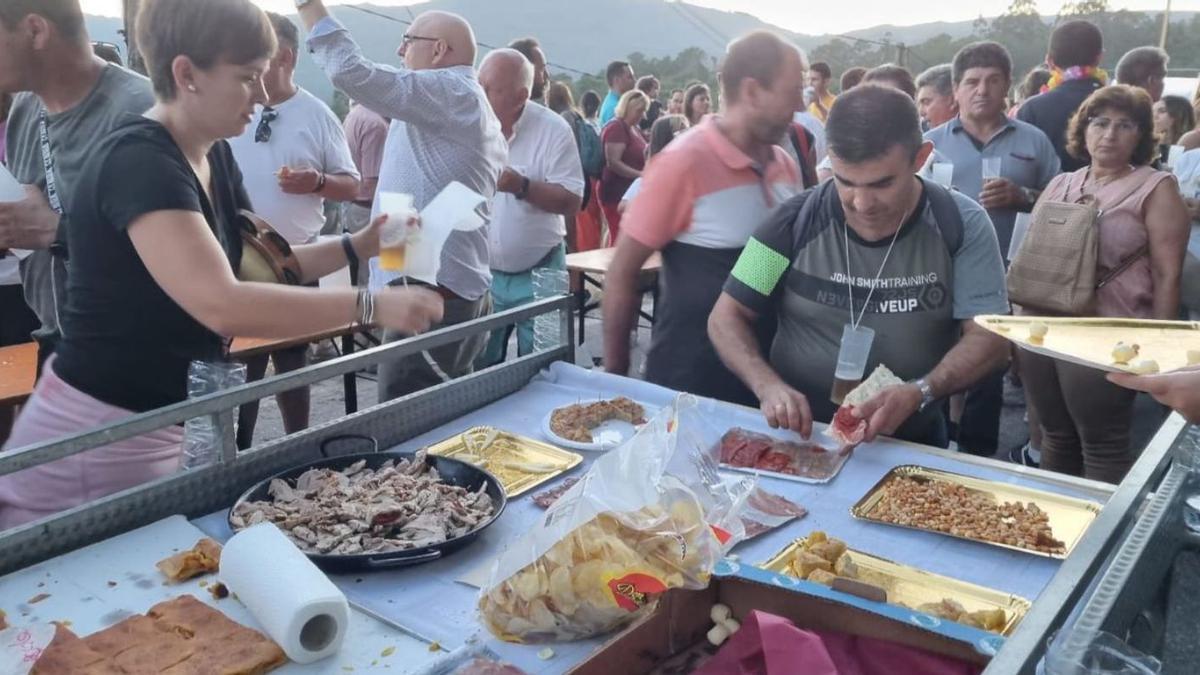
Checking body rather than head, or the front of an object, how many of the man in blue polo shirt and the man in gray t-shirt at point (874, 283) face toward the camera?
2

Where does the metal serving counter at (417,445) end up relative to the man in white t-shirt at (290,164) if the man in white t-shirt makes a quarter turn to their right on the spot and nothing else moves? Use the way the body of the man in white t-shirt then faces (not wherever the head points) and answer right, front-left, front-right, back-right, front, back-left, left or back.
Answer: back-left

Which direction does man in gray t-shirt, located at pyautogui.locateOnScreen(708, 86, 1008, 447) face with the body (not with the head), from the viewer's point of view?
toward the camera

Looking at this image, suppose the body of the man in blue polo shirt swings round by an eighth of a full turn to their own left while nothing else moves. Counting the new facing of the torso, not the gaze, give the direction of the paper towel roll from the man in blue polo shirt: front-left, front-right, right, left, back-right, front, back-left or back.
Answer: front-right

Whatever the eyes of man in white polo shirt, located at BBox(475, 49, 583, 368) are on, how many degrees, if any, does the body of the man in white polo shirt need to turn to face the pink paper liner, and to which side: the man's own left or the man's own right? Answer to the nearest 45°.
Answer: approximately 45° to the man's own left

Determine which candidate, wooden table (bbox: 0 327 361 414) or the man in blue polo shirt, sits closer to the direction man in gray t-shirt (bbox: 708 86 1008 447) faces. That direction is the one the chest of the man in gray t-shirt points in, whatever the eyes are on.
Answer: the wooden table

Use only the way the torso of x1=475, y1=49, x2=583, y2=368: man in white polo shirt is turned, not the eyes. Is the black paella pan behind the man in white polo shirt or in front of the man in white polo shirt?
in front

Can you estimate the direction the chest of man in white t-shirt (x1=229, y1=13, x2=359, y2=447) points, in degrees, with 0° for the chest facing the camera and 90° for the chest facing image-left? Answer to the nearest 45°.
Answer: approximately 45°

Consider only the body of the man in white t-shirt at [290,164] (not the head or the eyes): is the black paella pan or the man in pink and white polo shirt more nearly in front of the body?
the black paella pan

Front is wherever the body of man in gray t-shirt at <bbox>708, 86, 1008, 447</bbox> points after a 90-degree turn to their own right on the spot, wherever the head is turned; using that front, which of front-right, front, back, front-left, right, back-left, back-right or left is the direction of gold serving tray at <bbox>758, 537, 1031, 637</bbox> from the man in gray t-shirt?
left

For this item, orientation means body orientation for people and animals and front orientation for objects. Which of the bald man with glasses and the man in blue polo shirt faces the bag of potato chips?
the man in blue polo shirt

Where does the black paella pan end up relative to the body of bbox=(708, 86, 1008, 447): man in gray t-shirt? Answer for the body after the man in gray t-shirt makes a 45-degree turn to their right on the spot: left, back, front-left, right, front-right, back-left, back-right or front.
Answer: front

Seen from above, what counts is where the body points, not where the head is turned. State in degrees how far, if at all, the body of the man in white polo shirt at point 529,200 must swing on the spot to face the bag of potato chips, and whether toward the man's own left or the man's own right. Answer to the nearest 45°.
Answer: approximately 45° to the man's own left

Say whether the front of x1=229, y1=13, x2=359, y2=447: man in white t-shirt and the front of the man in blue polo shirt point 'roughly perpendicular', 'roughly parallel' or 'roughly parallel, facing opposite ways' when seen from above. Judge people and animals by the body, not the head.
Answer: roughly parallel
